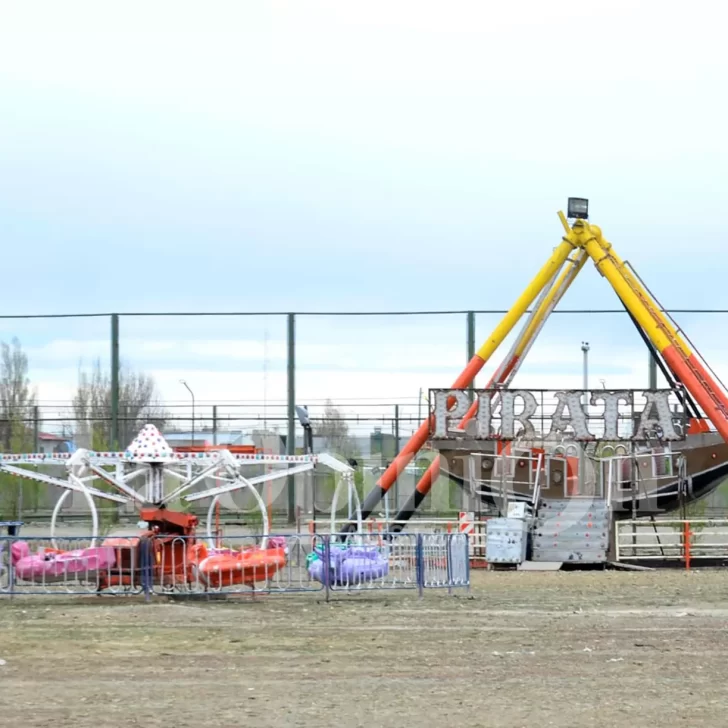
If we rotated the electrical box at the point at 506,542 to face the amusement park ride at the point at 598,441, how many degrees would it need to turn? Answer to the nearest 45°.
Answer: approximately 135° to its left

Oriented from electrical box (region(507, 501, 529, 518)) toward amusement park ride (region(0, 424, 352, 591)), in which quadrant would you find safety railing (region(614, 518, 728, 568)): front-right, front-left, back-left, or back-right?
back-left

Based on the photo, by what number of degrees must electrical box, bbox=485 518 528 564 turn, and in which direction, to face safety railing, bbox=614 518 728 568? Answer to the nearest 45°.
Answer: approximately 135° to its left

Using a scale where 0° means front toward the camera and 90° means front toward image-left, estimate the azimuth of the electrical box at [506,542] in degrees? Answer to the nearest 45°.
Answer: approximately 0°

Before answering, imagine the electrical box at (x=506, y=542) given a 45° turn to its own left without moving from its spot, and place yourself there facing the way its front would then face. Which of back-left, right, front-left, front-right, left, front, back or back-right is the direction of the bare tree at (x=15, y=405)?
back

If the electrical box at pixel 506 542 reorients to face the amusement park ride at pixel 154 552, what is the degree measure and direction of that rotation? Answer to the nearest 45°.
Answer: approximately 45° to its right

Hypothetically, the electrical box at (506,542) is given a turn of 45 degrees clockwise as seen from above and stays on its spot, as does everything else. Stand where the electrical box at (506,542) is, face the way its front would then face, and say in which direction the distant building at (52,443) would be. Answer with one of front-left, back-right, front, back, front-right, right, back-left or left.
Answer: right

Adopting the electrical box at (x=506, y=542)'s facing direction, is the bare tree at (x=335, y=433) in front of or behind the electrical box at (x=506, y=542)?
behind

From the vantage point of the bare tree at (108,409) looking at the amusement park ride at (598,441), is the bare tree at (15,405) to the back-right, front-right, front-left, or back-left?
back-right

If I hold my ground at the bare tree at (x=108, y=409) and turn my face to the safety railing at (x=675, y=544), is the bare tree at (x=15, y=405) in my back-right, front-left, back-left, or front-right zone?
back-right

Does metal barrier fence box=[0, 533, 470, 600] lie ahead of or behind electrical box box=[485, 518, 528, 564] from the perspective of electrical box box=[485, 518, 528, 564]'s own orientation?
ahead
